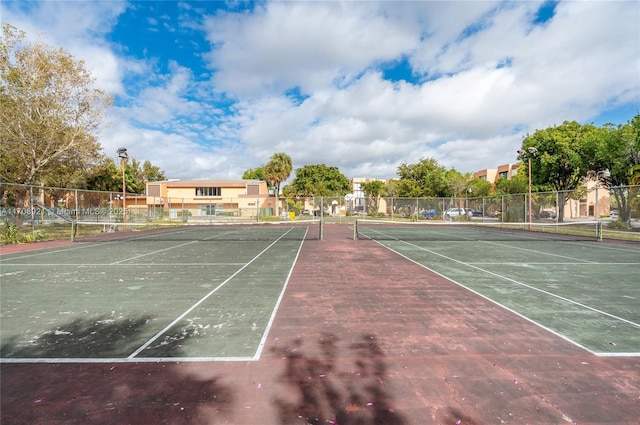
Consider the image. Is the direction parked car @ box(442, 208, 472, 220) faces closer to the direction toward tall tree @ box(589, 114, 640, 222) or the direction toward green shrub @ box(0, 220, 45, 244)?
the green shrub

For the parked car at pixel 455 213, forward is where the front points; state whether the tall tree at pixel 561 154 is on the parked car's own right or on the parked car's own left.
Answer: on the parked car's own left

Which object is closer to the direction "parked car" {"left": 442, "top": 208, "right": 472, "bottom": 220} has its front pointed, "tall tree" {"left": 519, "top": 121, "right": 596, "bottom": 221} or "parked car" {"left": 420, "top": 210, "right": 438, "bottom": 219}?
the parked car

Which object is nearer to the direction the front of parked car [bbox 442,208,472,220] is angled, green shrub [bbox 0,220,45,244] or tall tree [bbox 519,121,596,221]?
the green shrub

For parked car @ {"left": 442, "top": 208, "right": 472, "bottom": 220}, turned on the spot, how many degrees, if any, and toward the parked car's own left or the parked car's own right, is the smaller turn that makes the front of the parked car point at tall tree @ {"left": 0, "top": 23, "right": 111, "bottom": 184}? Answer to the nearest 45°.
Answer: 0° — it already faces it

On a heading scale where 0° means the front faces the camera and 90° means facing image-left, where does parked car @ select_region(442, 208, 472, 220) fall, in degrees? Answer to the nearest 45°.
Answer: approximately 45°
